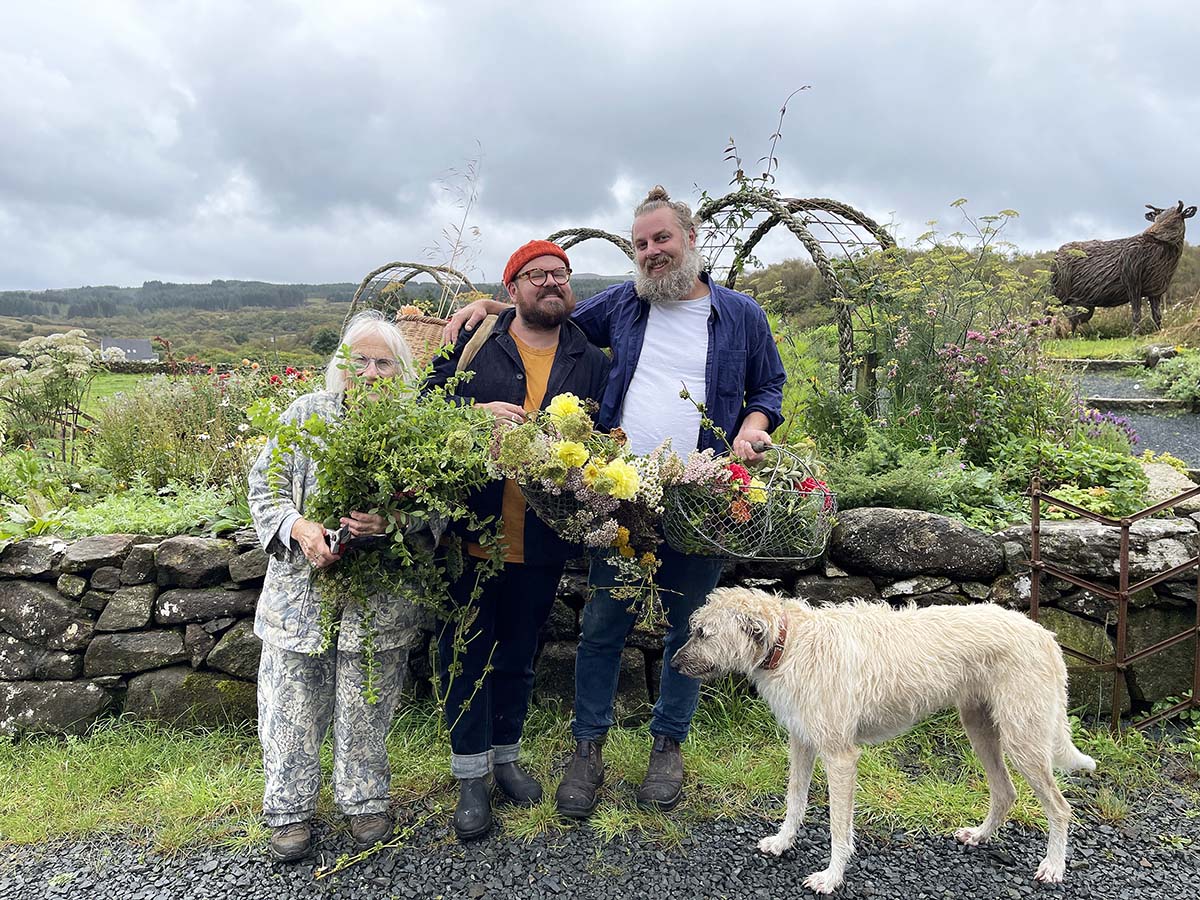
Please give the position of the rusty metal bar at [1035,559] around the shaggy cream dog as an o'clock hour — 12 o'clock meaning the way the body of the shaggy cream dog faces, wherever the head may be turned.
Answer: The rusty metal bar is roughly at 4 o'clock from the shaggy cream dog.

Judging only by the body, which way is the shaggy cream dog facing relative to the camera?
to the viewer's left

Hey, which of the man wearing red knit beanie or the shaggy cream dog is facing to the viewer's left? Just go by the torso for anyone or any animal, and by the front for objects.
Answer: the shaggy cream dog

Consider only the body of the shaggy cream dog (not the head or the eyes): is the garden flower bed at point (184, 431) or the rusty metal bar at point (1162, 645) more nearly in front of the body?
the garden flower bed

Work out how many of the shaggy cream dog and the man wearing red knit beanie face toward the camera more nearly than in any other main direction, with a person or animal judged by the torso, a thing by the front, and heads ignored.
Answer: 1

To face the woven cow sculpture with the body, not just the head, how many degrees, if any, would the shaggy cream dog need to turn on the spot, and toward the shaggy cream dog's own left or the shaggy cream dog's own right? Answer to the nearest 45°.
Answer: approximately 90° to the shaggy cream dog's own right

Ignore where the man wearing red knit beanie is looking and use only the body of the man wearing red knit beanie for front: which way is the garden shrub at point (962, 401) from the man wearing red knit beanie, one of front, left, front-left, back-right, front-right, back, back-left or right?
back-left

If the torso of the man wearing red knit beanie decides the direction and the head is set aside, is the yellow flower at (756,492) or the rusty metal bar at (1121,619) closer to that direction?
the yellow flower

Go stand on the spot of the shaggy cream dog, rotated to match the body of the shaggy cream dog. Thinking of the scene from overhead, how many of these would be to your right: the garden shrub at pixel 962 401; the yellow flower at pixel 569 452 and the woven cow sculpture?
2

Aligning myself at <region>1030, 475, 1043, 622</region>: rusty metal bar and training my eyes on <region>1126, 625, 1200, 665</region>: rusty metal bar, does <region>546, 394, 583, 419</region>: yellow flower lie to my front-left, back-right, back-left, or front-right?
back-right

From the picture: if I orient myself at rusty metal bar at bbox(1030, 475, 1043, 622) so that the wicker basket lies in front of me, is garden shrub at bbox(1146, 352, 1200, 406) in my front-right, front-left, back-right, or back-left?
back-right

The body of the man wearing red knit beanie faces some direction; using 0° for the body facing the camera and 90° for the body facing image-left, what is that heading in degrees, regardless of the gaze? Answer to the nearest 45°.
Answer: approximately 0°

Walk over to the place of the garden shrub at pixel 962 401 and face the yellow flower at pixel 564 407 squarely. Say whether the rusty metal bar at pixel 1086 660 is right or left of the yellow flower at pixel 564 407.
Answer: left

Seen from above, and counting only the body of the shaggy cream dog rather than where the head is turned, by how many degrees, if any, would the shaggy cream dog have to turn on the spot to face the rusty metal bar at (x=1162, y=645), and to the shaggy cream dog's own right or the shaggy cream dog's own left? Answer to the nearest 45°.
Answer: approximately 135° to the shaggy cream dog's own right
